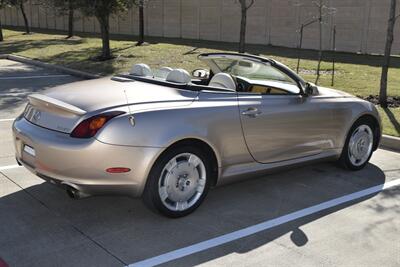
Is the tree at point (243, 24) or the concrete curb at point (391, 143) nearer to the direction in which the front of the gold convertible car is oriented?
the concrete curb

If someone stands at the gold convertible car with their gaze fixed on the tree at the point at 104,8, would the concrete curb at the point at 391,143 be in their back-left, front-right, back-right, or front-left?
front-right

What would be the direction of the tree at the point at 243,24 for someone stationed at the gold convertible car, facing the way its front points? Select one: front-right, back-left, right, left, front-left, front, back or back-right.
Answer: front-left

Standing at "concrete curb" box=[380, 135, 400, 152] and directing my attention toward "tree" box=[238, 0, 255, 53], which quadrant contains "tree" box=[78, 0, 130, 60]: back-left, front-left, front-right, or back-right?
front-left

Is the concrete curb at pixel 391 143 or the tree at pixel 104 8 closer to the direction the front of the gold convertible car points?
the concrete curb

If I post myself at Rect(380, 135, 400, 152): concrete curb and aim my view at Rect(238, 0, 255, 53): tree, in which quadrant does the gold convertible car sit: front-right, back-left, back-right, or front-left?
back-left

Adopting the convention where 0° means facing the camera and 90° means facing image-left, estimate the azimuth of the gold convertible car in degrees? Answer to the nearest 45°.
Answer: approximately 225°

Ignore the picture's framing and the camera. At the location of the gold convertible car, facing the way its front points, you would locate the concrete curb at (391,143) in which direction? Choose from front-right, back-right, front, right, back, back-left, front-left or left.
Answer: front

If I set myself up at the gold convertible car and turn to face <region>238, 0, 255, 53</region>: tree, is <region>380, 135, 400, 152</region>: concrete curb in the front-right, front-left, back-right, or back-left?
front-right

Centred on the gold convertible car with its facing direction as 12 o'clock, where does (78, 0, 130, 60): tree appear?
The tree is roughly at 10 o'clock from the gold convertible car.
